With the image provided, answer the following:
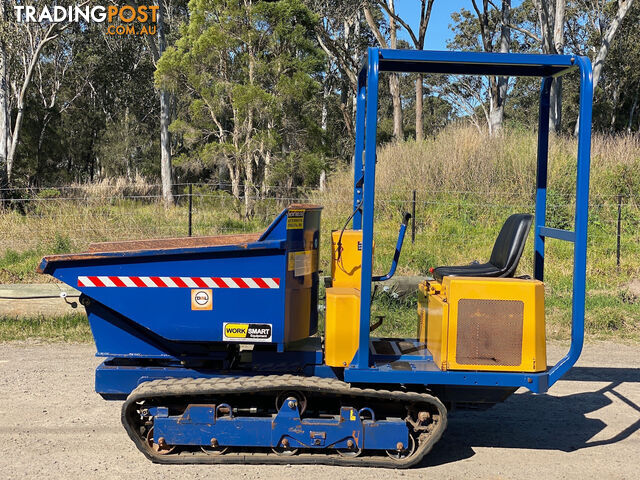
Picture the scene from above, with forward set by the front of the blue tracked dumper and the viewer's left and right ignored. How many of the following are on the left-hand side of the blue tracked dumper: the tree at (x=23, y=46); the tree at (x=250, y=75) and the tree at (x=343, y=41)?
0

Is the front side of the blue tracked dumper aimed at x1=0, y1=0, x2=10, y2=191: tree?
no

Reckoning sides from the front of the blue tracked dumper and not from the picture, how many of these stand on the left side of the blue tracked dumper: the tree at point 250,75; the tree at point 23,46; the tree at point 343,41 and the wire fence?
0

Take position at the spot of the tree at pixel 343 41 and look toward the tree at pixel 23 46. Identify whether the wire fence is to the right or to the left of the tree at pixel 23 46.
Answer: left

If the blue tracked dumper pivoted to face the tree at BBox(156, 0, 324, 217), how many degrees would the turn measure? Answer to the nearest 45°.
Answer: approximately 90° to its right

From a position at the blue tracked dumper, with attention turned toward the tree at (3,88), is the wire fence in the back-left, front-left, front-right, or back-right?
front-right

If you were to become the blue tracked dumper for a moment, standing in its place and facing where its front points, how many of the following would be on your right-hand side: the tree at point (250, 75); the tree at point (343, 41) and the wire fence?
3

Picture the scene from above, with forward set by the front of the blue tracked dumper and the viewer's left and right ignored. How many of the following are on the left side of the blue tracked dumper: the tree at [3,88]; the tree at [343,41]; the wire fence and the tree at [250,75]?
0

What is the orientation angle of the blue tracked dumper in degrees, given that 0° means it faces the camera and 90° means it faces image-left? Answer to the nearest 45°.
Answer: approximately 90°

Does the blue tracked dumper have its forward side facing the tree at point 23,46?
no

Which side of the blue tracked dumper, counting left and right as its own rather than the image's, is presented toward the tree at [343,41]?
right

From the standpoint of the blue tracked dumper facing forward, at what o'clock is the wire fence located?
The wire fence is roughly at 3 o'clock from the blue tracked dumper.
